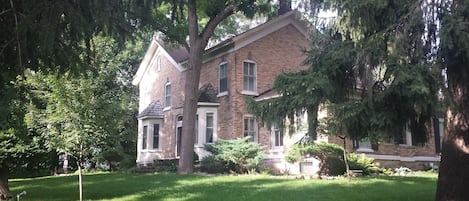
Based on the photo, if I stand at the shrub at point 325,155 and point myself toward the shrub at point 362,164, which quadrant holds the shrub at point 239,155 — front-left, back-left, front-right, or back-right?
back-left

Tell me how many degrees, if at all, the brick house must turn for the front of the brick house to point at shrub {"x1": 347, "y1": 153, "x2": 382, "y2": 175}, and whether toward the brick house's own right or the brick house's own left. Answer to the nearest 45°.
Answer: approximately 90° to the brick house's own left

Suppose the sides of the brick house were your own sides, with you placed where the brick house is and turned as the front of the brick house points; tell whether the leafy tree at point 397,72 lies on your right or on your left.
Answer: on your left

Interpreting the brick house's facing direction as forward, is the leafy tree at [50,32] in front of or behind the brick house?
in front

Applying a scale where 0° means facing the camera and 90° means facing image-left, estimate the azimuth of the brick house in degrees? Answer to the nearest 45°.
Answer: approximately 45°

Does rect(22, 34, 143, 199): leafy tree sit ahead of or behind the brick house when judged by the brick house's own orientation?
ahead

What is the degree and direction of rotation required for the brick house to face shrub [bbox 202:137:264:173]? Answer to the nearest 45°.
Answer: approximately 45° to its left
